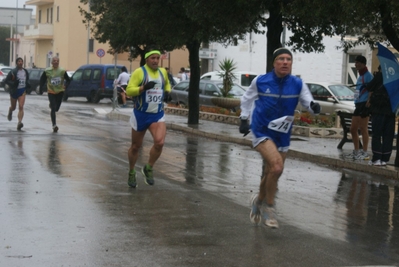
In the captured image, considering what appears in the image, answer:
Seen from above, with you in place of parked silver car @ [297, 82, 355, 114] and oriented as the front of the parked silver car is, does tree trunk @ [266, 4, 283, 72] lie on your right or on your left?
on your right

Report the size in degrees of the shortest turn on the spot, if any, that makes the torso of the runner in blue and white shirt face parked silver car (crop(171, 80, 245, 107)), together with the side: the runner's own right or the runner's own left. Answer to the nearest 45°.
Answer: approximately 135° to the runner's own left
